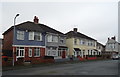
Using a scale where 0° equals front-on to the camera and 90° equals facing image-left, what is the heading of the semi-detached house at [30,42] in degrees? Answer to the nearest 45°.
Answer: approximately 315°
